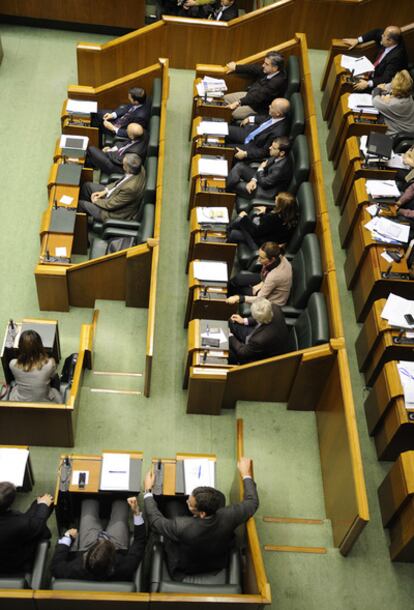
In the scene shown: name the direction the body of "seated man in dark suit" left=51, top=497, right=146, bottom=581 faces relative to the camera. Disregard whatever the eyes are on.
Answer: away from the camera

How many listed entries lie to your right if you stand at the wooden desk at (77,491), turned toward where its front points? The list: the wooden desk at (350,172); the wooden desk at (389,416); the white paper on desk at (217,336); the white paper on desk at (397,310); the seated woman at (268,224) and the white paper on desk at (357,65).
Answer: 0

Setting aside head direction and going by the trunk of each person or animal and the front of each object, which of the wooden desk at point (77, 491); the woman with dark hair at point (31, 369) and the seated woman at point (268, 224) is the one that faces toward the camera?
the wooden desk

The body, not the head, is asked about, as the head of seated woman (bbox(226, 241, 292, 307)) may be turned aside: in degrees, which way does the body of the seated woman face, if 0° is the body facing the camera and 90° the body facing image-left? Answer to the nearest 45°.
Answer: approximately 90°

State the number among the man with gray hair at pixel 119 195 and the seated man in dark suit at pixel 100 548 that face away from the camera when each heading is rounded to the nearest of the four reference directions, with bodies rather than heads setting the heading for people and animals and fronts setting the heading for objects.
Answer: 1

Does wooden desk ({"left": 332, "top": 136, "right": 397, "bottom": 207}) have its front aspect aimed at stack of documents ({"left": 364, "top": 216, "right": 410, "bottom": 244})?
no

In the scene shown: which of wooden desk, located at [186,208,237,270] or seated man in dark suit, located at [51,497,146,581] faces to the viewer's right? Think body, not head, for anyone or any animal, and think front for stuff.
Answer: the wooden desk

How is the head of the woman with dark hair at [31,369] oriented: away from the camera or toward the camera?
away from the camera

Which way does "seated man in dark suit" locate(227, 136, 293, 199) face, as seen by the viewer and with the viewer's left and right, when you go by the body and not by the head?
facing to the left of the viewer

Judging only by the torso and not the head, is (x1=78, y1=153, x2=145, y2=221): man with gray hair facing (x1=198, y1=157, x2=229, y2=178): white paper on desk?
no

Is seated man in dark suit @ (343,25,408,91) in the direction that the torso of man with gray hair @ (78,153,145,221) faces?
no

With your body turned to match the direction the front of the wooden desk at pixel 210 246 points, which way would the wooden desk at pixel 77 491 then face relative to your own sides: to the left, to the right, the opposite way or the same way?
to the right

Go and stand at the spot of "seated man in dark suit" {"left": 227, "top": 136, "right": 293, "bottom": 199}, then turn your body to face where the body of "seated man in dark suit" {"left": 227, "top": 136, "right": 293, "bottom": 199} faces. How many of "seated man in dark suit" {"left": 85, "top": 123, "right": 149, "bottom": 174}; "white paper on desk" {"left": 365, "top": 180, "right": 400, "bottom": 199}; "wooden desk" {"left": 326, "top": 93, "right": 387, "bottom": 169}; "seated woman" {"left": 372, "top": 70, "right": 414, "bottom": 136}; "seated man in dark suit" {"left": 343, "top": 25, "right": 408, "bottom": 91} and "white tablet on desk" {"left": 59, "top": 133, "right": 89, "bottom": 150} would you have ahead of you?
2

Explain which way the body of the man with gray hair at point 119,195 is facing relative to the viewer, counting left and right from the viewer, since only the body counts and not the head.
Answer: facing to the left of the viewer

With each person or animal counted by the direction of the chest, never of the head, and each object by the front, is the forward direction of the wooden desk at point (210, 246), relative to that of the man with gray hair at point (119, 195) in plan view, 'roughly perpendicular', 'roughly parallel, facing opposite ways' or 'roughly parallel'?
roughly parallel, facing opposite ways

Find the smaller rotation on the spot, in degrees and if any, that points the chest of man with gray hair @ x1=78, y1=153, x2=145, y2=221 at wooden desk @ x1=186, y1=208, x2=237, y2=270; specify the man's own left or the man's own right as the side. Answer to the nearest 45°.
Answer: approximately 135° to the man's own left

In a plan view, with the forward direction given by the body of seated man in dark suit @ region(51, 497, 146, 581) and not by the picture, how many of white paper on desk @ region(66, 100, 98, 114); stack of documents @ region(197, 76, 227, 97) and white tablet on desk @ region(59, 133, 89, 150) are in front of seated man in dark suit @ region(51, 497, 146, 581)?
3

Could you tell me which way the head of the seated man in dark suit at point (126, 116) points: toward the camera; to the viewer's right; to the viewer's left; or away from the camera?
to the viewer's left

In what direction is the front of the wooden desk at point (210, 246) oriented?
to the viewer's right

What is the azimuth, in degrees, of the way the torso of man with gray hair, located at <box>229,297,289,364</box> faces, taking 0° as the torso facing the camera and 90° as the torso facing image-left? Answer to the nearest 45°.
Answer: approximately 90°

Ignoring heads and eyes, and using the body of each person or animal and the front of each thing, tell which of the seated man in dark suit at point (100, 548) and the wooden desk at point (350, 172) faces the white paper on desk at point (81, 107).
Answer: the seated man in dark suit

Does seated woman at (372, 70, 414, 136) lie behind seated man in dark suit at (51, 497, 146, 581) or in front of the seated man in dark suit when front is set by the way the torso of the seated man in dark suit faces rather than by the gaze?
in front

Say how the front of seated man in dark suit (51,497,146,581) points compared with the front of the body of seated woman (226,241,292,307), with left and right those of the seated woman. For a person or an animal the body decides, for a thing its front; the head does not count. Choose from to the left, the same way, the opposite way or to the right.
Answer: to the right

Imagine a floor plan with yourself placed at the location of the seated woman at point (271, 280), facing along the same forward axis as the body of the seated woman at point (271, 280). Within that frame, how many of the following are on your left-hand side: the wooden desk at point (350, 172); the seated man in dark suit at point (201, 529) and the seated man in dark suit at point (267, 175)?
1

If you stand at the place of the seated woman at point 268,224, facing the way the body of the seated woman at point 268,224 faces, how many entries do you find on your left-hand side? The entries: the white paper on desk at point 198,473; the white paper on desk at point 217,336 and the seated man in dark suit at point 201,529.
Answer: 3
